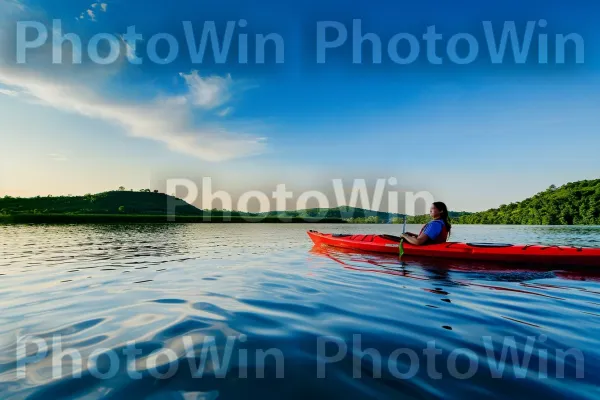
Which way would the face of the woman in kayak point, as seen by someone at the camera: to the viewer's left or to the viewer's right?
to the viewer's left

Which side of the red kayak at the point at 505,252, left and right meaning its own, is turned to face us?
left

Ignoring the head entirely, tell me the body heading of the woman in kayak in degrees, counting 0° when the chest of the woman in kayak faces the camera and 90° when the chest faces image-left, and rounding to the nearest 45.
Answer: approximately 90°
